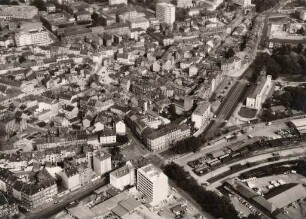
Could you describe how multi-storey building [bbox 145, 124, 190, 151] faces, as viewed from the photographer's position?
facing the viewer and to the right of the viewer

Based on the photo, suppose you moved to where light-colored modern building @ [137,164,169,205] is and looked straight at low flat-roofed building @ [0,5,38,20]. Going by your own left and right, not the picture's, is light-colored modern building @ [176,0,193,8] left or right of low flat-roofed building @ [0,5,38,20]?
right

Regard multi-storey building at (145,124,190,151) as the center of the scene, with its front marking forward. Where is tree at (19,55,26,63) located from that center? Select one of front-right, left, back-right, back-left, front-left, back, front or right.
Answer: back

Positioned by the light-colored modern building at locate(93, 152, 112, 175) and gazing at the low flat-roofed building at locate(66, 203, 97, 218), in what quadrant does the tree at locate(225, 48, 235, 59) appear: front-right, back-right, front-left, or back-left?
back-left

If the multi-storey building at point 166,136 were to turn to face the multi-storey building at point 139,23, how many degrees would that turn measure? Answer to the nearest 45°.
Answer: approximately 135° to its left

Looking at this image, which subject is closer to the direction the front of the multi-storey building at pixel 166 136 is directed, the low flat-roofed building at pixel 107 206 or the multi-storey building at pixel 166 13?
the low flat-roofed building

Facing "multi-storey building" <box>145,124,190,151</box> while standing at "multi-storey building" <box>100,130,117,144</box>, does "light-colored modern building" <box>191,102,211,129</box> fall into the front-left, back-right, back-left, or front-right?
front-left

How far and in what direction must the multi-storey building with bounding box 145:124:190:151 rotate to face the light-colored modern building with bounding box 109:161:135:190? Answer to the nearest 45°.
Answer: approximately 90° to its right
